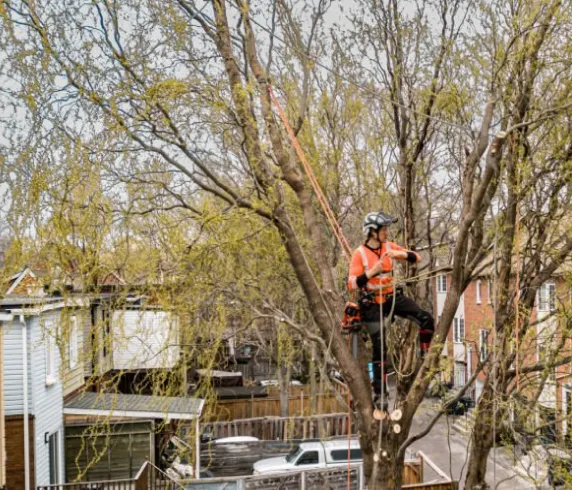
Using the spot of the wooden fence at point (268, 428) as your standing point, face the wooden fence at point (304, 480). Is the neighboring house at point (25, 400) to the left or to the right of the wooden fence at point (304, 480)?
right

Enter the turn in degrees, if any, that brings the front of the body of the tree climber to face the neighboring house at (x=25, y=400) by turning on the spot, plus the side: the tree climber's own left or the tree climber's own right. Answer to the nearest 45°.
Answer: approximately 180°

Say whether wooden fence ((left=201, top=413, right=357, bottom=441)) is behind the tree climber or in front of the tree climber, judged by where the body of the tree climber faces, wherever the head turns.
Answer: behind

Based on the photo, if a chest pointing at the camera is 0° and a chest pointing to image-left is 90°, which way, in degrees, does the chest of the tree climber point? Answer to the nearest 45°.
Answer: approximately 315°

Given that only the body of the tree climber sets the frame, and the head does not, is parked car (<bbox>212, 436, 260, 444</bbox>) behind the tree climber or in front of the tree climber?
behind
